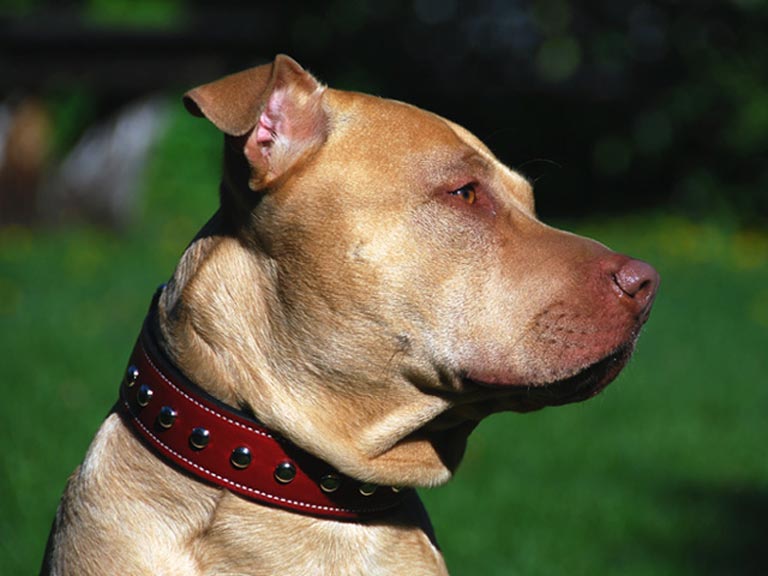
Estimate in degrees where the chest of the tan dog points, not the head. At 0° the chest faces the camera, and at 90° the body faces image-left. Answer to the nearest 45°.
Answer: approximately 270°
